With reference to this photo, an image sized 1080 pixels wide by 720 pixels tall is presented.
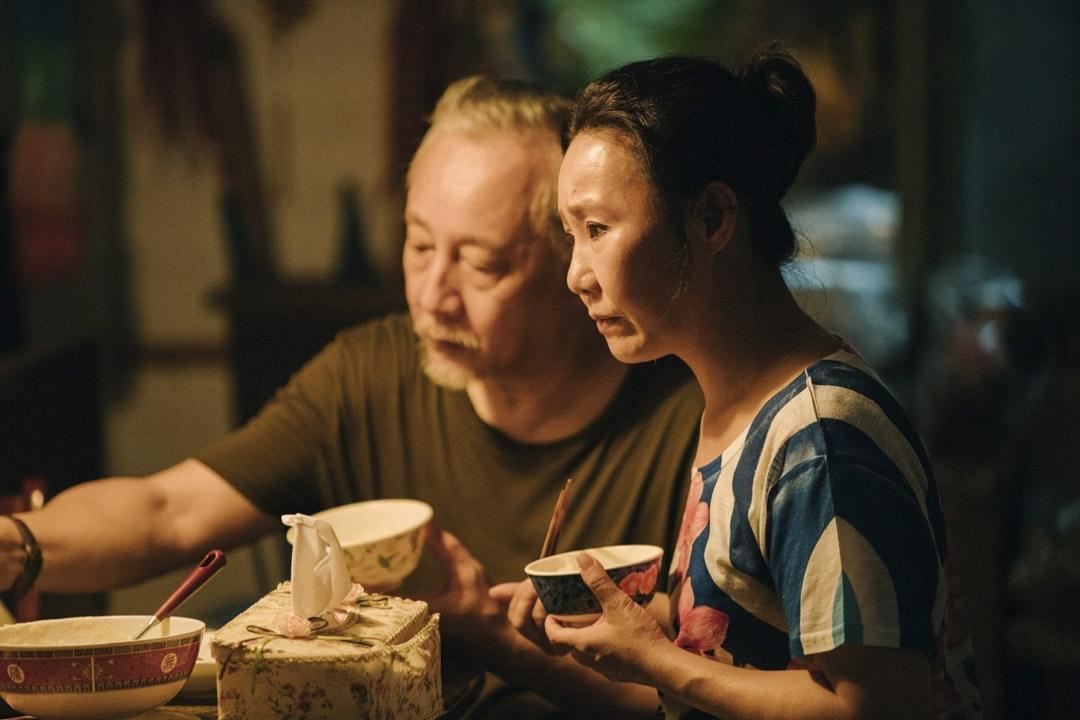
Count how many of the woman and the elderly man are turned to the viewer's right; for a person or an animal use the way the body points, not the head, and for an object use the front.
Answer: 0

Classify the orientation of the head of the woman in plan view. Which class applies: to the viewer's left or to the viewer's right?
to the viewer's left

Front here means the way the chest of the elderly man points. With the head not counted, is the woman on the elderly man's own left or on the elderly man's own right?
on the elderly man's own left

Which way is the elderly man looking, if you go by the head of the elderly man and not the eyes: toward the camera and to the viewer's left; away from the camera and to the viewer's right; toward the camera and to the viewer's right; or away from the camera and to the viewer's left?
toward the camera and to the viewer's left

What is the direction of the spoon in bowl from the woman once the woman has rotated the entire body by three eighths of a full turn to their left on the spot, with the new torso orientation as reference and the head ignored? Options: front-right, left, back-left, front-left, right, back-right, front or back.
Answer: back-right

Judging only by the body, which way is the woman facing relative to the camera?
to the viewer's left

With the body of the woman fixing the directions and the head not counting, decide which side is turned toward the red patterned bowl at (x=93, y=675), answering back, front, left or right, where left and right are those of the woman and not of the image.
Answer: front

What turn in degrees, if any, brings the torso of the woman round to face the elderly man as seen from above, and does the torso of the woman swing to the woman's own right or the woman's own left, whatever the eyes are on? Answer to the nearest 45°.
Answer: approximately 45° to the woman's own right

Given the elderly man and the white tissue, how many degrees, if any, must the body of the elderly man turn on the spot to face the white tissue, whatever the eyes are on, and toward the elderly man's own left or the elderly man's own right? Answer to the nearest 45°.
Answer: approximately 45° to the elderly man's own left

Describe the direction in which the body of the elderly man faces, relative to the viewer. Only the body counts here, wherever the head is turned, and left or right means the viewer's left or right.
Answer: facing the viewer and to the left of the viewer
